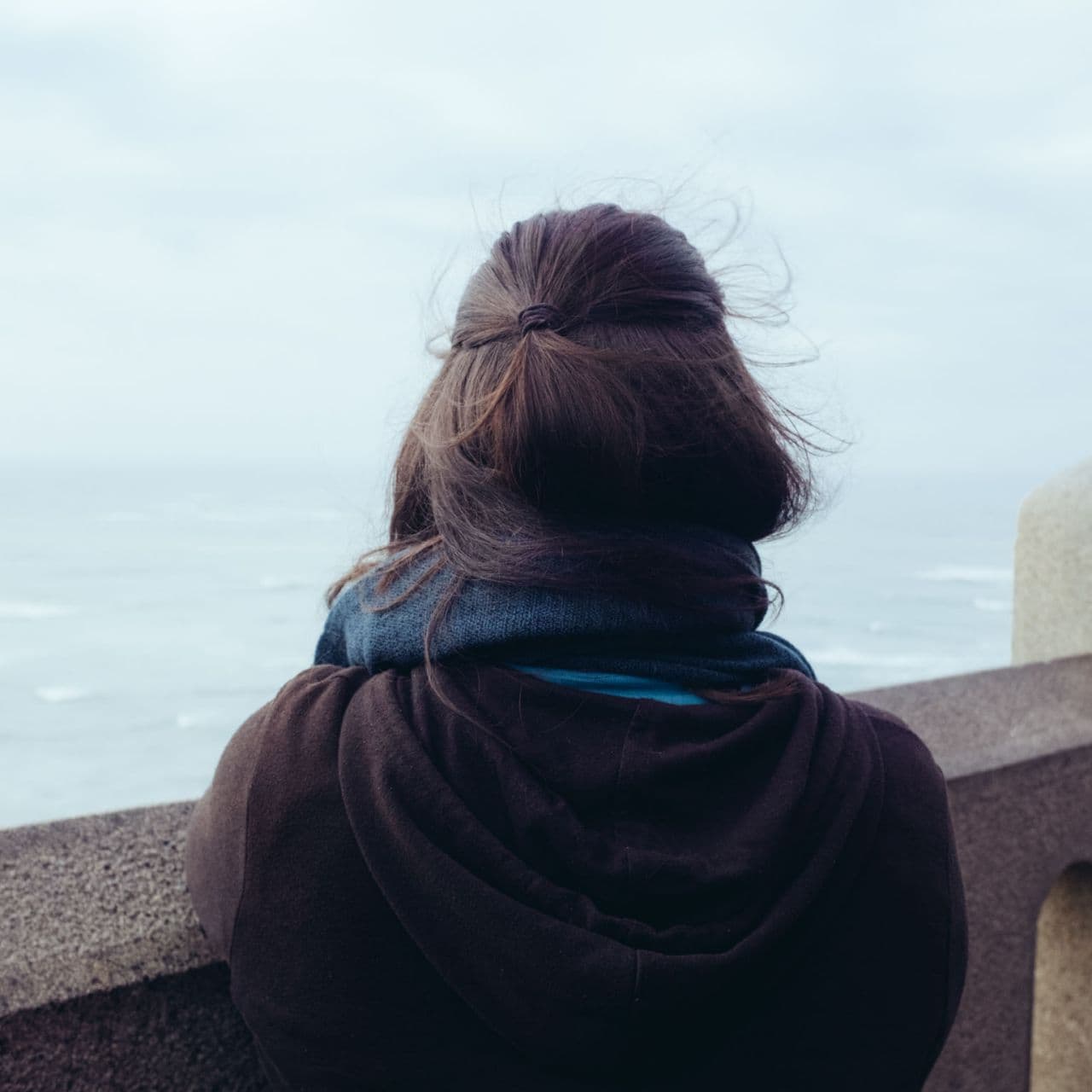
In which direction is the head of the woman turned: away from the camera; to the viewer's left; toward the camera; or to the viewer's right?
away from the camera

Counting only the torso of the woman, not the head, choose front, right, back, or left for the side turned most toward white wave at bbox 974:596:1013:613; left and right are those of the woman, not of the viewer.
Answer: front

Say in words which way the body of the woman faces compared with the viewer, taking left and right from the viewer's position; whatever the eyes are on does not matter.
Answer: facing away from the viewer

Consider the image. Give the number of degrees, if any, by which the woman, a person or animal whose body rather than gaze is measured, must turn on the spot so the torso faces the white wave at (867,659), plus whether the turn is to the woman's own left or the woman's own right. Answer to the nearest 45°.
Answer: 0° — they already face it

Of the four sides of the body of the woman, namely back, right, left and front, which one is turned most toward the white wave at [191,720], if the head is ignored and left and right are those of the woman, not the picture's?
front

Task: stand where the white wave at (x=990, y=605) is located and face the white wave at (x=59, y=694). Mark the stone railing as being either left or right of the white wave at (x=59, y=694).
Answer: left
